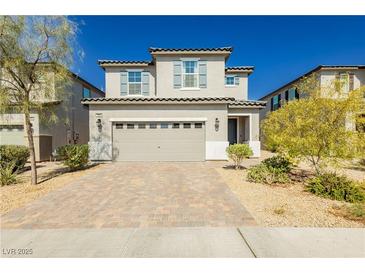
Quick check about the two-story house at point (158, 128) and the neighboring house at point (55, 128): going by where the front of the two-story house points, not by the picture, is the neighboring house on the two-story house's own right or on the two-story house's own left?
on the two-story house's own right

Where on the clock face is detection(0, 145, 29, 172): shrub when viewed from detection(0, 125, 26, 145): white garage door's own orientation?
The shrub is roughly at 12 o'clock from the white garage door.

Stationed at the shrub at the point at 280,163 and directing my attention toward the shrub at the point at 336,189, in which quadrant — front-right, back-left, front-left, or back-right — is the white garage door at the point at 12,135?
back-right

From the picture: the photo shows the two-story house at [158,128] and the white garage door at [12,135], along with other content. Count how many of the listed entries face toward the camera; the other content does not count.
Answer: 2

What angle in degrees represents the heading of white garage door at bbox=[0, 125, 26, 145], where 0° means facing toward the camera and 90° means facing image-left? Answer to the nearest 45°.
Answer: approximately 0°

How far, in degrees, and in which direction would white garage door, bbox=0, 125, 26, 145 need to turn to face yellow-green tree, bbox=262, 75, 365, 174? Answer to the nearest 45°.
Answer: approximately 45° to its left

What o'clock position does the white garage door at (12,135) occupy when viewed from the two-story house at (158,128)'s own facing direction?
The white garage door is roughly at 3 o'clock from the two-story house.

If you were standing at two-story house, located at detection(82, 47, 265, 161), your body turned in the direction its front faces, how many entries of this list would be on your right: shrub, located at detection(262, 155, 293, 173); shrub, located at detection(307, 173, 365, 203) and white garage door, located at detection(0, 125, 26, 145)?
1

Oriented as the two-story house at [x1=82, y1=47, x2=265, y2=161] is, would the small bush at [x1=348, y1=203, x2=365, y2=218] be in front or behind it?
in front

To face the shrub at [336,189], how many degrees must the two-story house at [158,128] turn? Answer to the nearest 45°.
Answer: approximately 45° to its left

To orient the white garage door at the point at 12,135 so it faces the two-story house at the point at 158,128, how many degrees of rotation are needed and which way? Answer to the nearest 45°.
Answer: approximately 45° to its left

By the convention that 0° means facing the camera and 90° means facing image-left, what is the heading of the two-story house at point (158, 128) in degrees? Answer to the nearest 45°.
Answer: approximately 0°

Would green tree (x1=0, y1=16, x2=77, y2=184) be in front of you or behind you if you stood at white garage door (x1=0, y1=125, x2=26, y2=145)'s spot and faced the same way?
in front

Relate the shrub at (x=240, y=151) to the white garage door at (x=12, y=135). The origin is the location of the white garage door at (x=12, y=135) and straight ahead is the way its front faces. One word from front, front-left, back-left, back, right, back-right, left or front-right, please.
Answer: front-left
